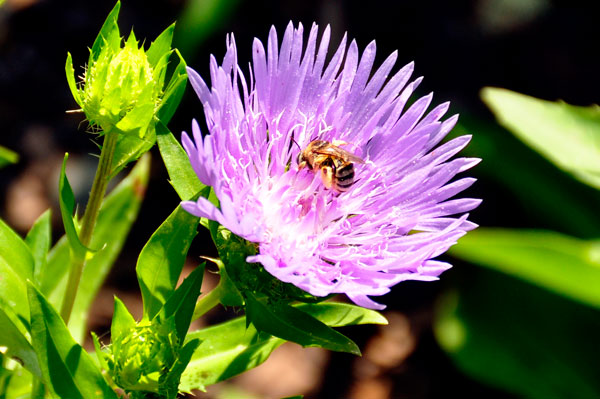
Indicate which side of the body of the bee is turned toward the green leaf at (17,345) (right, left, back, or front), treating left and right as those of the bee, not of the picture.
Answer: front

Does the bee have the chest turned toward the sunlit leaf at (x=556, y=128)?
no

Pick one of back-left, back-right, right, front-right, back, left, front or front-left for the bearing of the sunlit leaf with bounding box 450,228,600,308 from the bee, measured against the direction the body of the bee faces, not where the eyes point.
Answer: back-right

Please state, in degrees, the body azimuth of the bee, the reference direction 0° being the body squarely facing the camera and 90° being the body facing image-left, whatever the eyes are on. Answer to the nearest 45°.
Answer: approximately 90°
